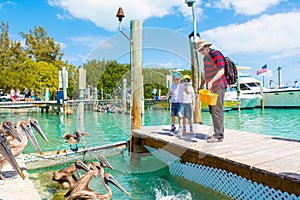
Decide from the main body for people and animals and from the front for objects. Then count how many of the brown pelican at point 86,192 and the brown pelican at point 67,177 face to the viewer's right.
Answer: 2

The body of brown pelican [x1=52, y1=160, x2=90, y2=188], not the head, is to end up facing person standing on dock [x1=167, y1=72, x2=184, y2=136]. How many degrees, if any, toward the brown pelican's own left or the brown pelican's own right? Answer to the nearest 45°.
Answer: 0° — it already faces them

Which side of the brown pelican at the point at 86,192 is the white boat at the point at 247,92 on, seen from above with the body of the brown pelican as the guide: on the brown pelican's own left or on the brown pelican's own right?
on the brown pelican's own left

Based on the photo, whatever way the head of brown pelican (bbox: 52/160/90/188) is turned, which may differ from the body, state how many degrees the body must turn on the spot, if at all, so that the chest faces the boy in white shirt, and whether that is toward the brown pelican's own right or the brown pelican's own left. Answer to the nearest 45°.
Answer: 0° — it already faces them

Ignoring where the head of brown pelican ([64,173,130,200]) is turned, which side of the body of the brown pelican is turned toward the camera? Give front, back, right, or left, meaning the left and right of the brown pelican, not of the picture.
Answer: right

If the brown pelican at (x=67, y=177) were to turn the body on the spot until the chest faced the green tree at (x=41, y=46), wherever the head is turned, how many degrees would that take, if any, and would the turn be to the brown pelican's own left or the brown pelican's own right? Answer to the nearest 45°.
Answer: approximately 90° to the brown pelican's own left

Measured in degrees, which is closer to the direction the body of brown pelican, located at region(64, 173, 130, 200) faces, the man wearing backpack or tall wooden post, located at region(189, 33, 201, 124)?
the man wearing backpack

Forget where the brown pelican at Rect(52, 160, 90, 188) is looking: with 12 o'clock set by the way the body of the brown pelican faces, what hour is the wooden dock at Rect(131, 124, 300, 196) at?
The wooden dock is roughly at 1 o'clock from the brown pelican.

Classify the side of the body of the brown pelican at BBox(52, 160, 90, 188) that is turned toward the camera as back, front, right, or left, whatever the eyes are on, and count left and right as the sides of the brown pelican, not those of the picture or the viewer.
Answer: right
